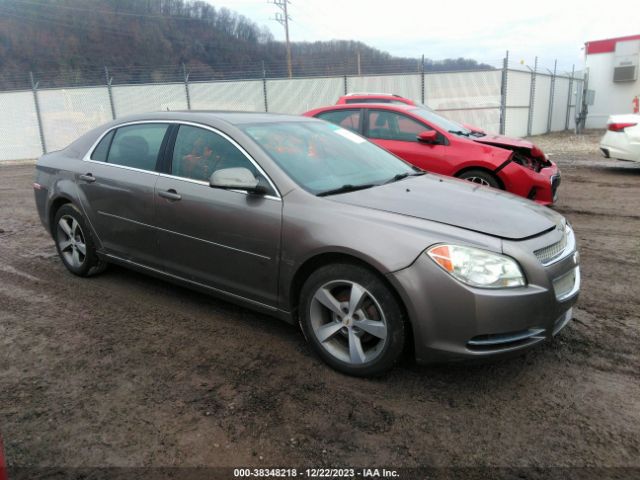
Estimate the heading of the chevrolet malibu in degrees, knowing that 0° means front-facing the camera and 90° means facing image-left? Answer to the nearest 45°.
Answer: approximately 315°

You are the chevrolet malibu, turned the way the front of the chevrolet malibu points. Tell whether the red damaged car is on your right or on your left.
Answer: on your left

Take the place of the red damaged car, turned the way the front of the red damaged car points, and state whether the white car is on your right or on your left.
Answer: on your left

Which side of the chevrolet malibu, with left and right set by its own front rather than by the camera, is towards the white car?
left

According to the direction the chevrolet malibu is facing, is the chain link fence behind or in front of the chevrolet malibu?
behind

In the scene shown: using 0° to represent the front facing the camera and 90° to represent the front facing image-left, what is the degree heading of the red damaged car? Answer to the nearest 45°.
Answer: approximately 315°

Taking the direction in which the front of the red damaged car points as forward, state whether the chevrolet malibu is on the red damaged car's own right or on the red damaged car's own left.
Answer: on the red damaged car's own right
